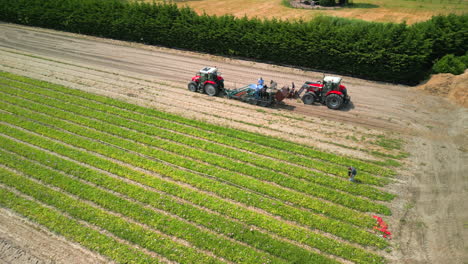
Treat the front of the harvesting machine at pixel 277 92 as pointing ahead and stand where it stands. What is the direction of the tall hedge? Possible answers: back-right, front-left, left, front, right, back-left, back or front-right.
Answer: right

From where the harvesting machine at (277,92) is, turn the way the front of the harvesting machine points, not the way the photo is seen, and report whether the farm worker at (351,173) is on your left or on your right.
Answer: on your left

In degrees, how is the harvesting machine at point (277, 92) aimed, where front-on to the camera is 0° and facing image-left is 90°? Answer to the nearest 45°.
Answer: approximately 90°
